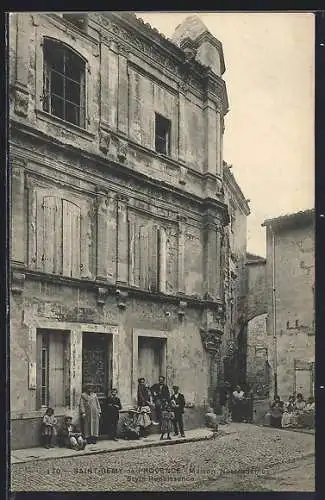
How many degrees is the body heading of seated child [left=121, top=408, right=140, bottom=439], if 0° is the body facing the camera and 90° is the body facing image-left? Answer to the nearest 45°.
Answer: approximately 315°

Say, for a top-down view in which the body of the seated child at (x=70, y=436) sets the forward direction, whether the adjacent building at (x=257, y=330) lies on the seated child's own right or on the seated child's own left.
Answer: on the seated child's own left

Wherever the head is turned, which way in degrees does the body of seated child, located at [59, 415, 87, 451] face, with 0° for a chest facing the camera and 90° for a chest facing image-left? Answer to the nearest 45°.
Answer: approximately 315°
